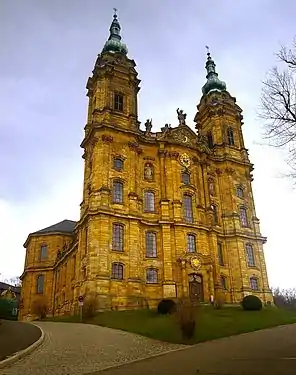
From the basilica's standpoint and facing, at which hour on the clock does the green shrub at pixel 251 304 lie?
The green shrub is roughly at 12 o'clock from the basilica.

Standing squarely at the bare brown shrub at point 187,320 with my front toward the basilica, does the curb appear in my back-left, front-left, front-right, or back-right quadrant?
back-left

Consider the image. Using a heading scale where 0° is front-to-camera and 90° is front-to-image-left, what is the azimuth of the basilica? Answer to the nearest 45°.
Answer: approximately 315°

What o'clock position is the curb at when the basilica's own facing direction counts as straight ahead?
The curb is roughly at 2 o'clock from the basilica.

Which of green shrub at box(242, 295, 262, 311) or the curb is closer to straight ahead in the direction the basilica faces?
the green shrub
